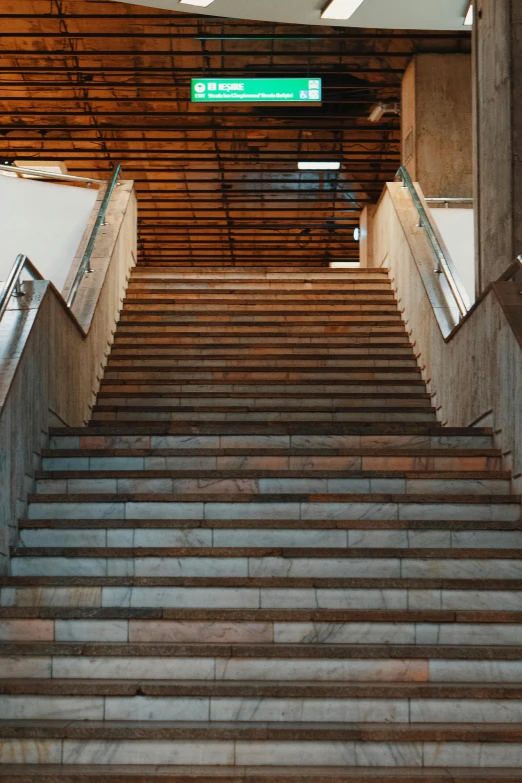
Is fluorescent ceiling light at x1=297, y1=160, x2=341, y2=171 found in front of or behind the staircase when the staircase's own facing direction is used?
behind

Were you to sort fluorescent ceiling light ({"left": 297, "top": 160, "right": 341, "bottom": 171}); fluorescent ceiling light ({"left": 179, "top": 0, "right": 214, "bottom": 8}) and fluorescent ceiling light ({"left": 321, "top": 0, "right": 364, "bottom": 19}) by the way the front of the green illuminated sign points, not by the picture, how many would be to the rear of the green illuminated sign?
1

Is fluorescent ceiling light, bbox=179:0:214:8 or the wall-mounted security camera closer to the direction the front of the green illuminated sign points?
the fluorescent ceiling light

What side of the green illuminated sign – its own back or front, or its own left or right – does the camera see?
front

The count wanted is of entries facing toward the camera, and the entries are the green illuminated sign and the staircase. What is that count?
2

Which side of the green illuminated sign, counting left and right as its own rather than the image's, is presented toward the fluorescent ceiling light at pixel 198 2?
front

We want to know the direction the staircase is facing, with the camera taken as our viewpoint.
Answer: facing the viewer
